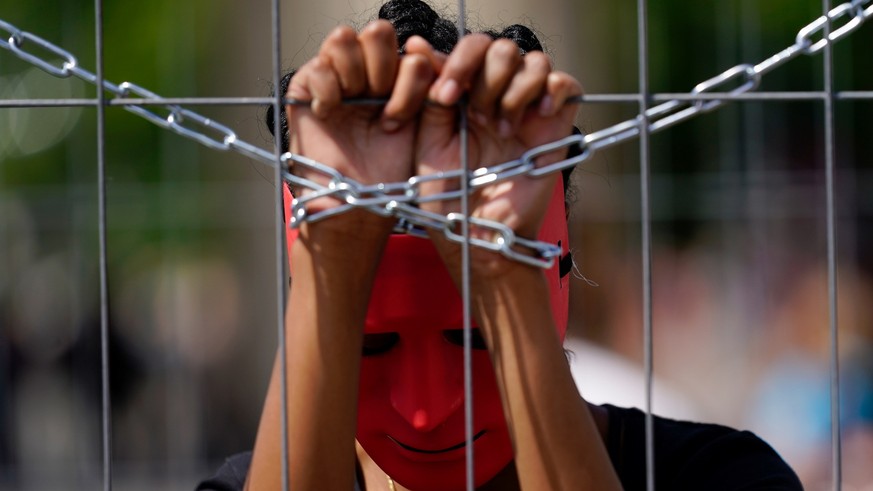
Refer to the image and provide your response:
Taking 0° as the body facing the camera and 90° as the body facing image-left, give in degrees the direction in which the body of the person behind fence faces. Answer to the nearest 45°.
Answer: approximately 0°
